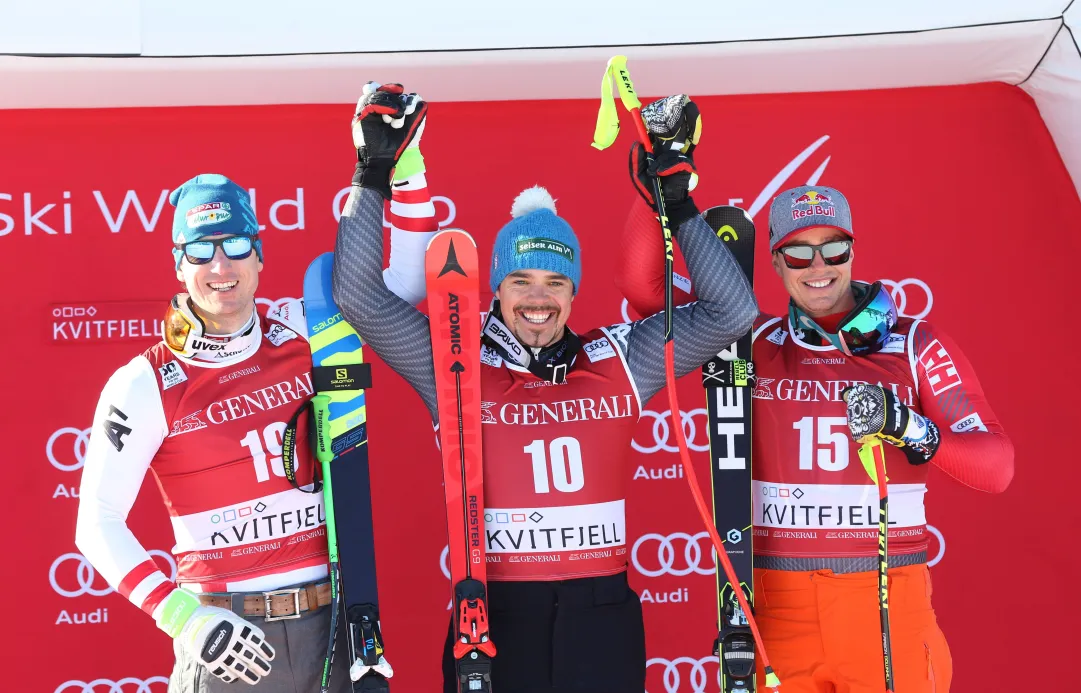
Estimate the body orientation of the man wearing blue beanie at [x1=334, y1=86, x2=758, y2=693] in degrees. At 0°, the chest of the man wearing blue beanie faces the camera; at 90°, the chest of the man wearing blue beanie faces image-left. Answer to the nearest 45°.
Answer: approximately 0°

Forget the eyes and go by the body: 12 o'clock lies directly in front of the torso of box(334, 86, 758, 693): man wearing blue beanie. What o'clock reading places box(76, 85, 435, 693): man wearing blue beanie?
box(76, 85, 435, 693): man wearing blue beanie is roughly at 3 o'clock from box(334, 86, 758, 693): man wearing blue beanie.
